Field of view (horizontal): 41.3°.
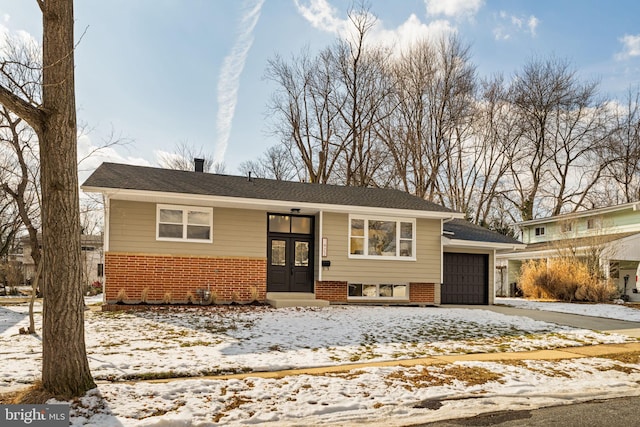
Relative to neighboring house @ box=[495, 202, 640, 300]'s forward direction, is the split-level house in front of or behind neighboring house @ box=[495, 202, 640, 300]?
in front

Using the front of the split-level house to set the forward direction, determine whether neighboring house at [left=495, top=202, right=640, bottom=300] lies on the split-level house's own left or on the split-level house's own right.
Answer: on the split-level house's own left

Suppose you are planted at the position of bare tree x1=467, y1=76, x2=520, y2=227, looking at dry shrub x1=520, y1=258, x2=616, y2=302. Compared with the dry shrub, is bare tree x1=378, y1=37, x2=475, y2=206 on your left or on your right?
right

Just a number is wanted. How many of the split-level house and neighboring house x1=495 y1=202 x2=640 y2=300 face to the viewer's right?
0

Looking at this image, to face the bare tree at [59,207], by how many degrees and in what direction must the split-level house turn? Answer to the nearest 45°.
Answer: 0° — it already faces it

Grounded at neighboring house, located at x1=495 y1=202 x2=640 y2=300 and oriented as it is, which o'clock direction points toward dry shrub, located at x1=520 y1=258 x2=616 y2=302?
The dry shrub is roughly at 11 o'clock from the neighboring house.

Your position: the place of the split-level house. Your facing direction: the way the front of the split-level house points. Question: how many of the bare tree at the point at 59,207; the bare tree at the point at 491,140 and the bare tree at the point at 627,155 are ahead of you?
1

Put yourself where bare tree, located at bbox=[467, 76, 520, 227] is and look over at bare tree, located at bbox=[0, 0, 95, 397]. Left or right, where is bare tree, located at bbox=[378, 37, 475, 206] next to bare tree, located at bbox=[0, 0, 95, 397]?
right

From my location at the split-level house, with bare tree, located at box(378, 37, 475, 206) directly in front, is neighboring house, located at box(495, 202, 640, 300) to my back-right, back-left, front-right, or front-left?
front-right

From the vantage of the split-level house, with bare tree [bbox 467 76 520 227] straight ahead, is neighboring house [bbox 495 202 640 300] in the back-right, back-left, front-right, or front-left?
front-right

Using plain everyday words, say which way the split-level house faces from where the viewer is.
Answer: facing the viewer
